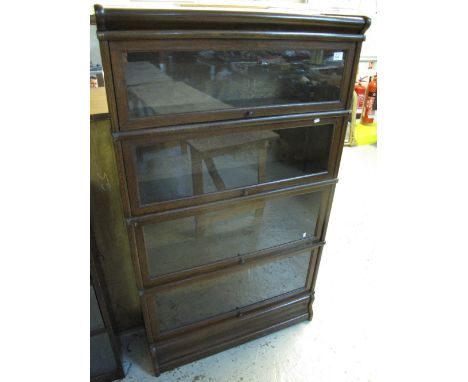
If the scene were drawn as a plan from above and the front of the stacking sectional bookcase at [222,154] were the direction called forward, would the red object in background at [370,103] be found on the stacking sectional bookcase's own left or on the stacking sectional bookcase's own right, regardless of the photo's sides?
on the stacking sectional bookcase's own left

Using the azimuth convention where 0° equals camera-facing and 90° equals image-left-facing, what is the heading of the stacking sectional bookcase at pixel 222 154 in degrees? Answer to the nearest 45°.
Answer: approximately 315°
